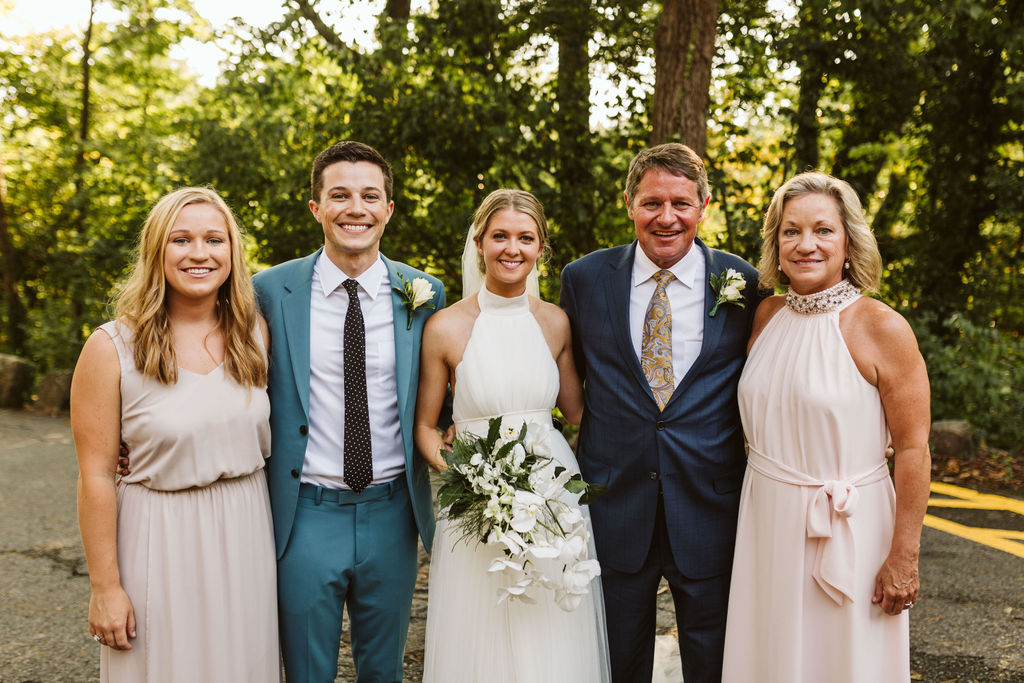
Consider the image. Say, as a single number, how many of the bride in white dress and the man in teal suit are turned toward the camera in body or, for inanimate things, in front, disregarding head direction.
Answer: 2

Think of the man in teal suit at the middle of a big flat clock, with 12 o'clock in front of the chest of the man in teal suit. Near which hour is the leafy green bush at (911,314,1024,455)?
The leafy green bush is roughly at 8 o'clock from the man in teal suit.

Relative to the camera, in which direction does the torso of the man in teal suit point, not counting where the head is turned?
toward the camera

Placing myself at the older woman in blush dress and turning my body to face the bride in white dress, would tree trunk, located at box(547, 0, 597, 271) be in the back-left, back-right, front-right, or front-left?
front-right

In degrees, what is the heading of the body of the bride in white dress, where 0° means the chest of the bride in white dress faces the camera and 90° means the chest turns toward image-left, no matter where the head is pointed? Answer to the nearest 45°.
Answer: approximately 0°

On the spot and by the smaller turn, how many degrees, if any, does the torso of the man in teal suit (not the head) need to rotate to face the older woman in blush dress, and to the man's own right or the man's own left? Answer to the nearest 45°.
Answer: approximately 90° to the man's own left

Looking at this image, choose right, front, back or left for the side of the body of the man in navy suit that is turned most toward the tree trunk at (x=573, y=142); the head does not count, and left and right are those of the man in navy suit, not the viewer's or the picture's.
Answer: back

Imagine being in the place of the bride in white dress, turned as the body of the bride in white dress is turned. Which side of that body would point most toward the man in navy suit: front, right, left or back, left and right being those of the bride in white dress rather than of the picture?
left

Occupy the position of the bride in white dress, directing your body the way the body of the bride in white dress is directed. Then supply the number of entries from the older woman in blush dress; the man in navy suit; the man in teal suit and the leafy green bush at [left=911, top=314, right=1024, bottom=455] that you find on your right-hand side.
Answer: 1

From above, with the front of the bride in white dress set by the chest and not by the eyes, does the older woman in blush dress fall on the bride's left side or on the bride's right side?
on the bride's left side

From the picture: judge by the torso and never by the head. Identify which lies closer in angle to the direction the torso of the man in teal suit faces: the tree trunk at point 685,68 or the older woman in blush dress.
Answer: the older woman in blush dress

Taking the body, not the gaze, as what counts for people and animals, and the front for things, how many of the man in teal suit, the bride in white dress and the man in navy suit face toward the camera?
3
